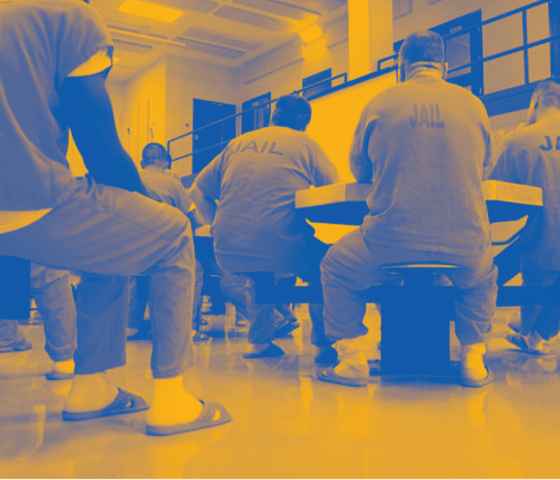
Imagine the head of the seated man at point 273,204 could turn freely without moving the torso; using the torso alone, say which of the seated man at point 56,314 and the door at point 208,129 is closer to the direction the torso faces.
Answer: the door

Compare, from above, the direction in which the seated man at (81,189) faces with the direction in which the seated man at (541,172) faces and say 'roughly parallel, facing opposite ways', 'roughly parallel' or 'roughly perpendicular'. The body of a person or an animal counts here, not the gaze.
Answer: roughly perpendicular

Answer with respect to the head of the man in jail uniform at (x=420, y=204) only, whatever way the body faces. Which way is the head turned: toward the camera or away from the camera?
away from the camera

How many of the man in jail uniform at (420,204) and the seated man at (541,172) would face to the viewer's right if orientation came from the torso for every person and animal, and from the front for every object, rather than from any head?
0

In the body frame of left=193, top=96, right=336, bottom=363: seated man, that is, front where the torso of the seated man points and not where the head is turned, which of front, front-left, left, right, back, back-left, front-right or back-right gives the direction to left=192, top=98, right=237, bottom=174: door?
front-left

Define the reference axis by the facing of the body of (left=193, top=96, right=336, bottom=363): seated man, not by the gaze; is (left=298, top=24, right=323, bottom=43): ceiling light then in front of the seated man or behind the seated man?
in front

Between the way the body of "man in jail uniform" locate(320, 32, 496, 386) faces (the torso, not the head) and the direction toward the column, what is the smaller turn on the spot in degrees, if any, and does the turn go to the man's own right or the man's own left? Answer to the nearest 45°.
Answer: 0° — they already face it

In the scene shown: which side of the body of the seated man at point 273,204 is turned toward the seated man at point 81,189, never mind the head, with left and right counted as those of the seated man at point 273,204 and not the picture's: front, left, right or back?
back

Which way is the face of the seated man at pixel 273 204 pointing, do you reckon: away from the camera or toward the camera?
away from the camera

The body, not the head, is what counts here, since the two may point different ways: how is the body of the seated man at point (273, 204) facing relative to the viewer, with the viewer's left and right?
facing away from the viewer and to the right of the viewer

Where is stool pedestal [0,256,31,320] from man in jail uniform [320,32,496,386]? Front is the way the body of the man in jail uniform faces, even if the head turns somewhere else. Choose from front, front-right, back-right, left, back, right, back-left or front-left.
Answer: back-left

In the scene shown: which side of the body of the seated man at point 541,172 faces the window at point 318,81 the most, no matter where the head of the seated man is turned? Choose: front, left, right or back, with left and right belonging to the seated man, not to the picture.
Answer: front

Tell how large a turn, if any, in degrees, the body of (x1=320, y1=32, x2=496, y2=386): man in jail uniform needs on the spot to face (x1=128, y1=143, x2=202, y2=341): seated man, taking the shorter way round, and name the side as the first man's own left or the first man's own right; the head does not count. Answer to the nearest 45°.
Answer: approximately 45° to the first man's own left

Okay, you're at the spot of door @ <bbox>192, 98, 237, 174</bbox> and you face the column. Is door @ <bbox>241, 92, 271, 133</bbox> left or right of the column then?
left

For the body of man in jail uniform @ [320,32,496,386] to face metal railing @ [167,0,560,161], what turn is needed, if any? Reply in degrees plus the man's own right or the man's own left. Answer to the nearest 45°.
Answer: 0° — they already face it

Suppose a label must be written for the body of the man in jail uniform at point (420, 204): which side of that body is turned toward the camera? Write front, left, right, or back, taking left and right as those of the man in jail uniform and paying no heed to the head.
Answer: back

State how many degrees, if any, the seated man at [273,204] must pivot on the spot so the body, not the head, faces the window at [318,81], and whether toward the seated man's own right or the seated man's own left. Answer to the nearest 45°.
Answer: approximately 45° to the seated man's own left

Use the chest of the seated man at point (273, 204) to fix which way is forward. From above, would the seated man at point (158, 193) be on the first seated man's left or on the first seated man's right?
on the first seated man's left
